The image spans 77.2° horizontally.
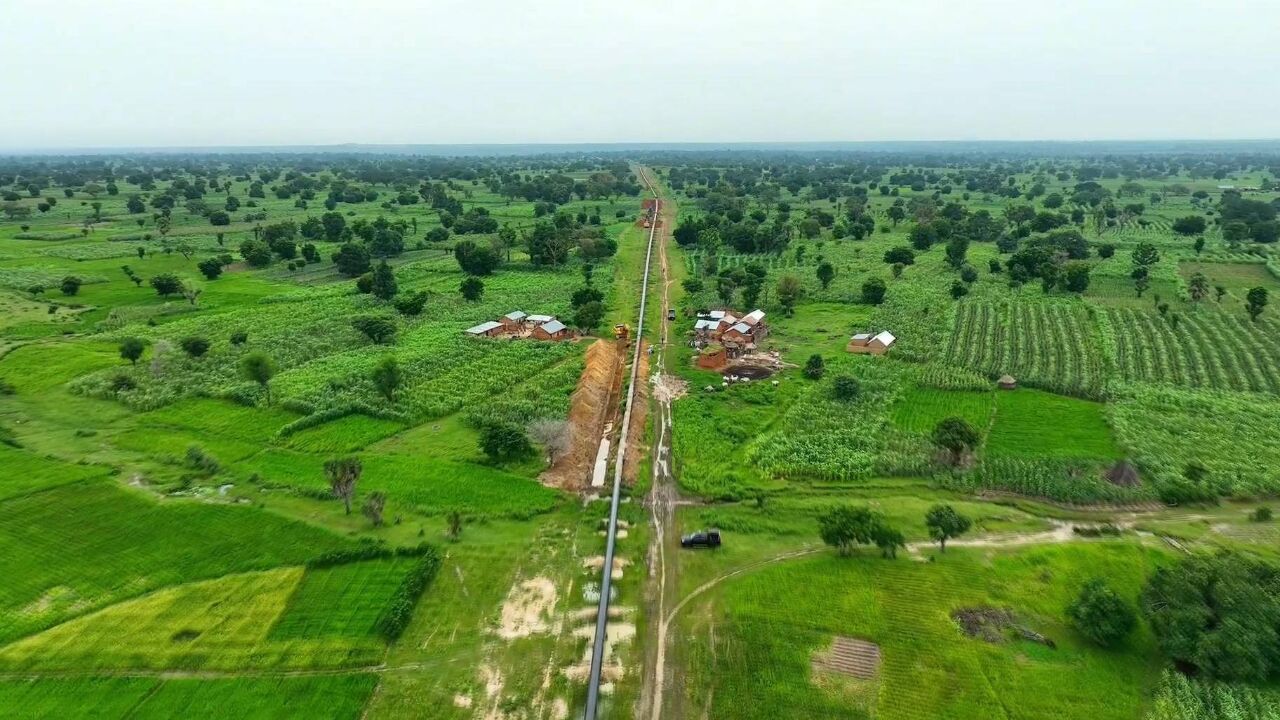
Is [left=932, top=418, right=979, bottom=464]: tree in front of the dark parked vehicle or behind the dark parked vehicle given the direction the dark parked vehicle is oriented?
behind

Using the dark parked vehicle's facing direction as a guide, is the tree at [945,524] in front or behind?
behind

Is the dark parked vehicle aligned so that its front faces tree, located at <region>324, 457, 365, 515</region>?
yes

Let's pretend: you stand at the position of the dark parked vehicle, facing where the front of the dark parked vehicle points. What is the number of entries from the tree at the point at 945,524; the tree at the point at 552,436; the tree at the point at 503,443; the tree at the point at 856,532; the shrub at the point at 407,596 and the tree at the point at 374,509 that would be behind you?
2

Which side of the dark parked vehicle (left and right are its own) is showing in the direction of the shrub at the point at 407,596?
front

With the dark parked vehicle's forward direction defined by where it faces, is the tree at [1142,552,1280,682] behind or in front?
behind

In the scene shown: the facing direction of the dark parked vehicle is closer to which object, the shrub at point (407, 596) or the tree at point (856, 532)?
the shrub

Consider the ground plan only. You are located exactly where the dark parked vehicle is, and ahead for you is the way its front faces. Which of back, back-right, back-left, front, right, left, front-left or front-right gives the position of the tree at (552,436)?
front-right
